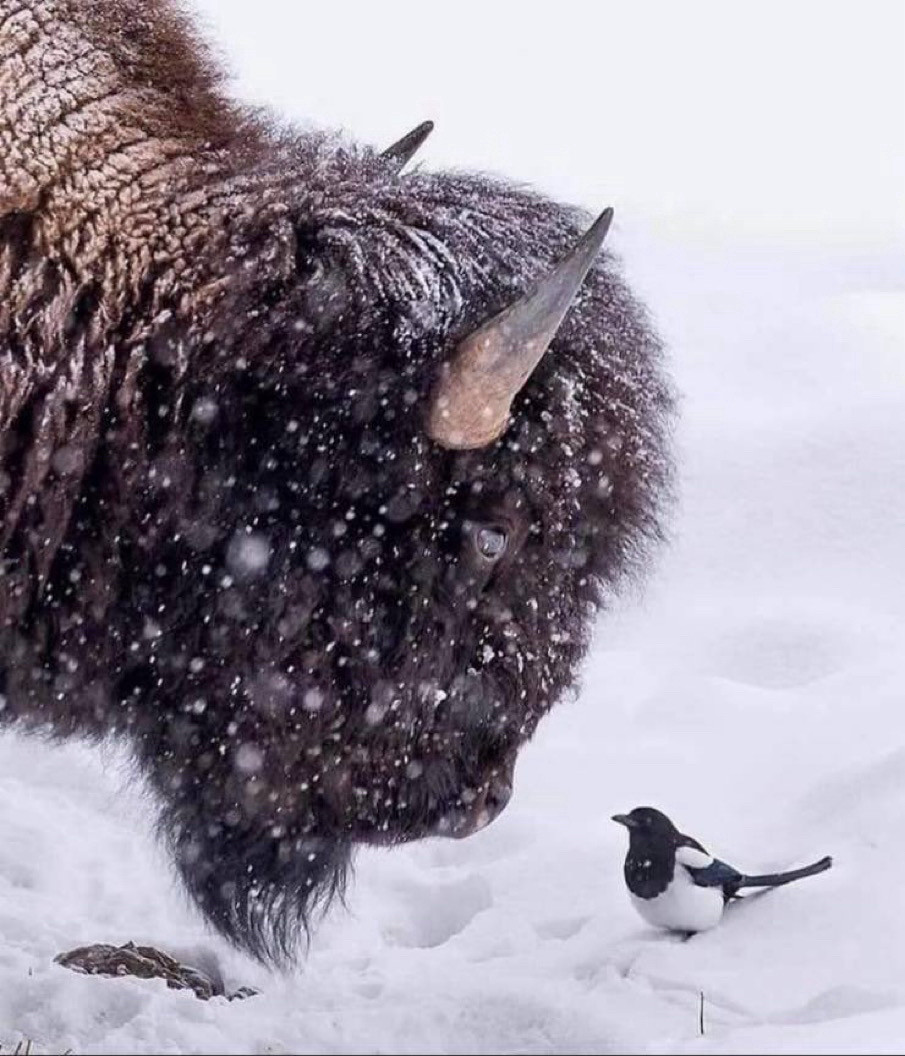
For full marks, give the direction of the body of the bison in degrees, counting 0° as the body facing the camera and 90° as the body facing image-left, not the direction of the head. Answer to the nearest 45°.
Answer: approximately 270°
